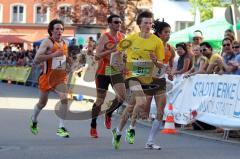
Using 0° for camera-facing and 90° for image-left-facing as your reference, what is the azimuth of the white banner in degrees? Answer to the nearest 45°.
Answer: approximately 45°

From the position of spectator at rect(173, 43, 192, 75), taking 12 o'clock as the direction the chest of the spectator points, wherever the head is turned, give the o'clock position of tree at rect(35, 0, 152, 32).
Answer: The tree is roughly at 4 o'clock from the spectator.

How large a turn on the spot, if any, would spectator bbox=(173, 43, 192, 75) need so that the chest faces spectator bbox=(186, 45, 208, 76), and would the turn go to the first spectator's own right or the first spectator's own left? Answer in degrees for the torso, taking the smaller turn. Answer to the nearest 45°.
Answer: approximately 90° to the first spectator's own left

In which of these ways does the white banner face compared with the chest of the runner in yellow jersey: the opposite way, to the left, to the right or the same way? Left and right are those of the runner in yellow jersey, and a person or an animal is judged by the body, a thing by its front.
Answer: to the right

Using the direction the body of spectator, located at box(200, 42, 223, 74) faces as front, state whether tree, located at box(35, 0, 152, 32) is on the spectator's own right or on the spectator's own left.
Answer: on the spectator's own right

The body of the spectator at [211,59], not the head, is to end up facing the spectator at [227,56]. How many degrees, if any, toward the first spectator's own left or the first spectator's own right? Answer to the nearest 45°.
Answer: approximately 135° to the first spectator's own left

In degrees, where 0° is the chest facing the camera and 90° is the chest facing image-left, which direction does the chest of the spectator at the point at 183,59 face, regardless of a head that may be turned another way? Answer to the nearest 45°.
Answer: approximately 45°
